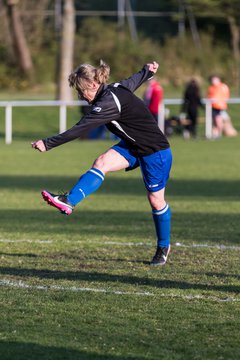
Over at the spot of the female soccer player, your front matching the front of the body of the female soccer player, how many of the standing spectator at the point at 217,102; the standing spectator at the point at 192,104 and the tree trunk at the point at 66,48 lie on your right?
3

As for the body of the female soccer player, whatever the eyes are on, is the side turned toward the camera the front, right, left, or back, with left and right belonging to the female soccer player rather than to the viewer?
left

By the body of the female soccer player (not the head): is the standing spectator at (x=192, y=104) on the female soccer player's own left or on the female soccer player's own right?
on the female soccer player's own right

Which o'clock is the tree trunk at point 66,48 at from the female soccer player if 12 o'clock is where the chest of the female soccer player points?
The tree trunk is roughly at 3 o'clock from the female soccer player.

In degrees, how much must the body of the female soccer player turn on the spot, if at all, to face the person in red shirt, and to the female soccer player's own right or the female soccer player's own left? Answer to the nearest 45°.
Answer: approximately 90° to the female soccer player's own right

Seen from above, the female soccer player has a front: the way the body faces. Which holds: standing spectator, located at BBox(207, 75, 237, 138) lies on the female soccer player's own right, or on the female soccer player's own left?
on the female soccer player's own right

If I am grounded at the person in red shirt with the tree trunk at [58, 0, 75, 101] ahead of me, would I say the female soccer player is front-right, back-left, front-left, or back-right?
back-left
